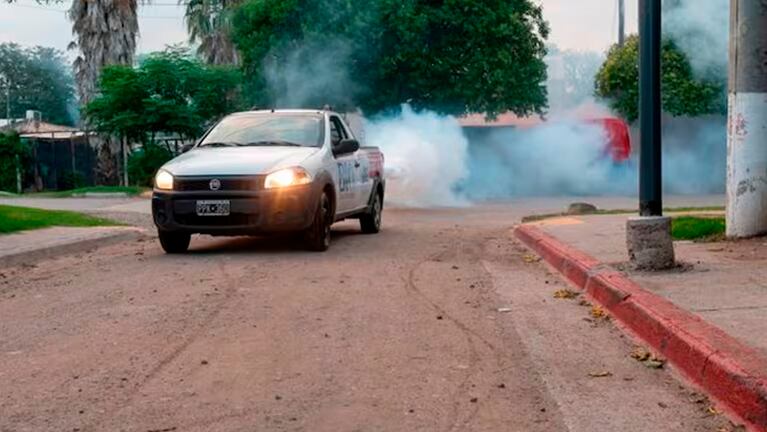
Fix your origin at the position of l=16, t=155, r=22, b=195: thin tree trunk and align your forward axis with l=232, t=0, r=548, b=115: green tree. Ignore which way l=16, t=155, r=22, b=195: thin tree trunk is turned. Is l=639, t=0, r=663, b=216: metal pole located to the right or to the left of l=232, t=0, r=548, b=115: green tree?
right

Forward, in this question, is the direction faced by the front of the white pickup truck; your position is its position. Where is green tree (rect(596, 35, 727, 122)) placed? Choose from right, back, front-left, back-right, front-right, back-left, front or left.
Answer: back

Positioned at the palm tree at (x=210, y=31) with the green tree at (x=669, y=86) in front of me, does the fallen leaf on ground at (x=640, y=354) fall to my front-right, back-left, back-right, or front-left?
front-right

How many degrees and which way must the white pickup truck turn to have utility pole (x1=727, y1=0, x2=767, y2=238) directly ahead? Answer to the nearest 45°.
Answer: approximately 135° to its left

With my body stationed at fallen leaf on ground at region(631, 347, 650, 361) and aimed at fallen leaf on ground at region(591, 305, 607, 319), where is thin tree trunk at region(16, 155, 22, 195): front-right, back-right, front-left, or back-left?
front-left

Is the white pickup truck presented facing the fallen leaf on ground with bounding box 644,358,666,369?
no

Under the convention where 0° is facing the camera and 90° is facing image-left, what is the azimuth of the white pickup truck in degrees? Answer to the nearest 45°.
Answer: approximately 45°

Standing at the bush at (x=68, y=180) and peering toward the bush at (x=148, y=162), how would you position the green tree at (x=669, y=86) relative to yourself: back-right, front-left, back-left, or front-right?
front-left

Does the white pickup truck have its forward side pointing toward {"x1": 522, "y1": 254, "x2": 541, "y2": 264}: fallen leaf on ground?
no

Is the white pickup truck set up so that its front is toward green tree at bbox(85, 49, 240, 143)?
no

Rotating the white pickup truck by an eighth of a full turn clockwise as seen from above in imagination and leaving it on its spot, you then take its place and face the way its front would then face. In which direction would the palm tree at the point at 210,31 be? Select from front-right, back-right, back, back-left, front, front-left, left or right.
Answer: right

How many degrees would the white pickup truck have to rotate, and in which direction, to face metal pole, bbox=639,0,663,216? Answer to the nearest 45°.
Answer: approximately 90° to its left

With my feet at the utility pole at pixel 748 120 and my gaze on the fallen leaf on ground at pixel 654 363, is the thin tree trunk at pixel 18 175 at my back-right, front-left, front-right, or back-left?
back-right

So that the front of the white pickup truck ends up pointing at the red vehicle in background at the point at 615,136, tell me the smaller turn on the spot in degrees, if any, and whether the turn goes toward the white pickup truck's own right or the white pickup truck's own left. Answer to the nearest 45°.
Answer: approximately 180°

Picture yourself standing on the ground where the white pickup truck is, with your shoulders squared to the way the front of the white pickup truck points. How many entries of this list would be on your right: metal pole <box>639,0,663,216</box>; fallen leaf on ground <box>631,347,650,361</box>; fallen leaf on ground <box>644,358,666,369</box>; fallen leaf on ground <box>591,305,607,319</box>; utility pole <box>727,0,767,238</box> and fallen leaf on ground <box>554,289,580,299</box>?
0

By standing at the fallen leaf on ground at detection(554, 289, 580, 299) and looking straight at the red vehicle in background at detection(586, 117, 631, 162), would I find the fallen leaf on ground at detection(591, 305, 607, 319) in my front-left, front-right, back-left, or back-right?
back-right

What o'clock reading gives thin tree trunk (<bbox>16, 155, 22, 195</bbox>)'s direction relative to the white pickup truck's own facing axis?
The thin tree trunk is roughly at 4 o'clock from the white pickup truck.
